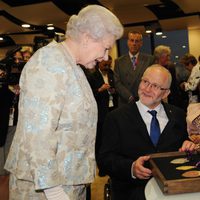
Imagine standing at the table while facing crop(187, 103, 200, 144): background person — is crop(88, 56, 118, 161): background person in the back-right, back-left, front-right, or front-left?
front-left

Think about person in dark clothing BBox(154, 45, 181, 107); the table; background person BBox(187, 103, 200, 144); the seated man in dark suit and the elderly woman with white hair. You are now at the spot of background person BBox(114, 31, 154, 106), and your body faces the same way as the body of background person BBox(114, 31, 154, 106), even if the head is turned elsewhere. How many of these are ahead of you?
4

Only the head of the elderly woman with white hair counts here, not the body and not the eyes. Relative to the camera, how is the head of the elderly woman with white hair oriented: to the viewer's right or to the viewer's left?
to the viewer's right

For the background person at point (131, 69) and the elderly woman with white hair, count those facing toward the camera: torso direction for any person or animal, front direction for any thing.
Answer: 1

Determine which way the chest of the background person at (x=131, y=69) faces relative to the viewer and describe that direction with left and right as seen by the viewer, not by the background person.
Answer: facing the viewer

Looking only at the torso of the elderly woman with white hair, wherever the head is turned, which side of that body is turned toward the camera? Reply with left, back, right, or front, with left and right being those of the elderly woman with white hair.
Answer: right

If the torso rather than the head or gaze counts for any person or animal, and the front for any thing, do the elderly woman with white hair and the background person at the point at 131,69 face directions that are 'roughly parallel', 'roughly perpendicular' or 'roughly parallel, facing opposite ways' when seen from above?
roughly perpendicular

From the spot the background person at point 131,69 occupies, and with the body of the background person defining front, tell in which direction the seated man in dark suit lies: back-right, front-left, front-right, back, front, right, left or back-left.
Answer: front

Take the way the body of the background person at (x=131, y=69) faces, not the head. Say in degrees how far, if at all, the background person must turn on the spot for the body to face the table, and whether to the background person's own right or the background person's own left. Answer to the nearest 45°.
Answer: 0° — they already face it

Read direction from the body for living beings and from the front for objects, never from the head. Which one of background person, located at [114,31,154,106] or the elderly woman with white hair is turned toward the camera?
the background person

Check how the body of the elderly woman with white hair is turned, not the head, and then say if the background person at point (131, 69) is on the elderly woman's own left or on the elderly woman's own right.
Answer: on the elderly woman's own left
